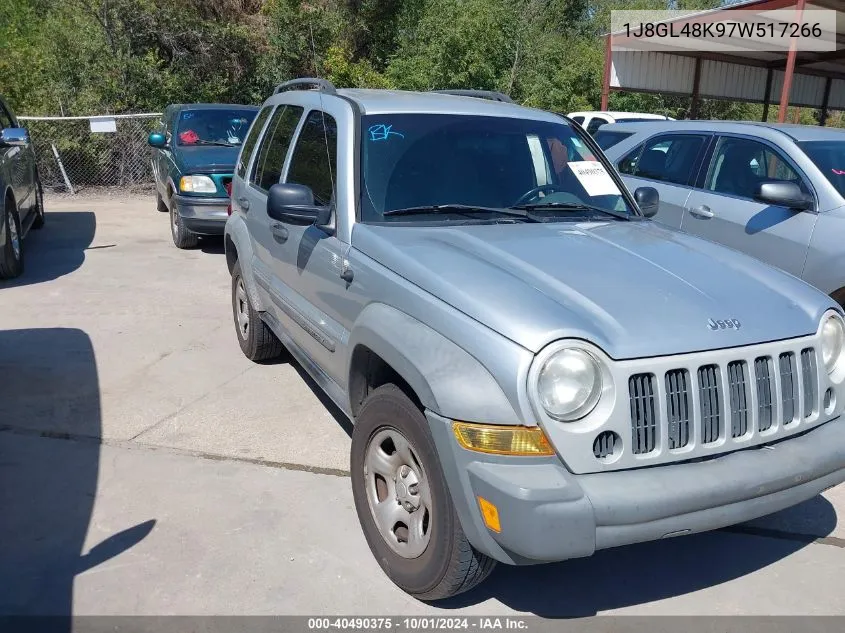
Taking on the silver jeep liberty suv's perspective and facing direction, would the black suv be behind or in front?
behind

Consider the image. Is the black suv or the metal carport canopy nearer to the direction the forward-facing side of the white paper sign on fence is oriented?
the black suv

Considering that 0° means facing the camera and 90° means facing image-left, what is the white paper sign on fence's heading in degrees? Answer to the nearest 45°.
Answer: approximately 0°

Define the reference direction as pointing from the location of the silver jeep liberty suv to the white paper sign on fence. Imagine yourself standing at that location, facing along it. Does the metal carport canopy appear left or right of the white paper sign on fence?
right

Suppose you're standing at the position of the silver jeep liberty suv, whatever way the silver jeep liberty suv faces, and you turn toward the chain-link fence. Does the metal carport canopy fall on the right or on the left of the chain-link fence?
right

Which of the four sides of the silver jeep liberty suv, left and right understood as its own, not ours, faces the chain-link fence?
back

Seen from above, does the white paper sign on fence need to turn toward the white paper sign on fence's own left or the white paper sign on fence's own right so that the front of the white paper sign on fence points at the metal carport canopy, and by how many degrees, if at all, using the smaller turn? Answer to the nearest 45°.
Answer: approximately 90° to the white paper sign on fence's own left

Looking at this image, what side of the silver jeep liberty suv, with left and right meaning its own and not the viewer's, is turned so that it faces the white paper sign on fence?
back

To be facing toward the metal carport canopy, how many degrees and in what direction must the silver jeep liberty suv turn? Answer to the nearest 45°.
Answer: approximately 135° to its left
